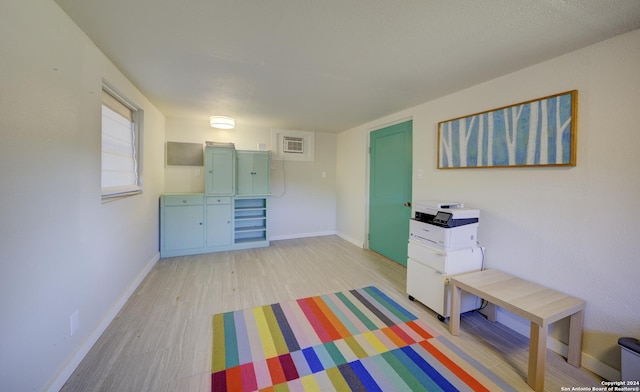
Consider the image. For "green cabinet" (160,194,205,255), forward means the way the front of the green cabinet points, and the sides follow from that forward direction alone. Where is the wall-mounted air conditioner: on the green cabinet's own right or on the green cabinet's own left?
on the green cabinet's own left

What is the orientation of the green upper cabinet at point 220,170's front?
toward the camera

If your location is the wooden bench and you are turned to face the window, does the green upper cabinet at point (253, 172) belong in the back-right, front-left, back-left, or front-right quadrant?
front-right

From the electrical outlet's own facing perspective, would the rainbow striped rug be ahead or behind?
ahead

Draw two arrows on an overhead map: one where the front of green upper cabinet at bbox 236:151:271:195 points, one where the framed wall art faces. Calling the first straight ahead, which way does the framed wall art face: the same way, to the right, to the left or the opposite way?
to the right

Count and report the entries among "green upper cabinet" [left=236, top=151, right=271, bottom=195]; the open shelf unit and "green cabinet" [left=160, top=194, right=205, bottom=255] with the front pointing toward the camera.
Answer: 3

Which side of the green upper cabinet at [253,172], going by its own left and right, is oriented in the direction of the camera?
front

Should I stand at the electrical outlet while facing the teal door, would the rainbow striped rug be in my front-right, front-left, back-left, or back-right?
front-right

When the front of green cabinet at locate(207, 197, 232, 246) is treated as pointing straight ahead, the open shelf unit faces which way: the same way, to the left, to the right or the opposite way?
the same way

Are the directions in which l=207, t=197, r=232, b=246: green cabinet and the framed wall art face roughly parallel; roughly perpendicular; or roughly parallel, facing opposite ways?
roughly perpendicular

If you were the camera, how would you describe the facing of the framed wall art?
facing the viewer and to the left of the viewer

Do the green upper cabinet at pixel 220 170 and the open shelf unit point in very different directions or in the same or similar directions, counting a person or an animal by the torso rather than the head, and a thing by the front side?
same or similar directions

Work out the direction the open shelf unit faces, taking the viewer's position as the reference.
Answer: facing the viewer

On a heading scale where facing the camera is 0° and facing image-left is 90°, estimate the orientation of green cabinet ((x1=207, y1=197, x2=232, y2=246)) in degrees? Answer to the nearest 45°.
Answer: approximately 0°
